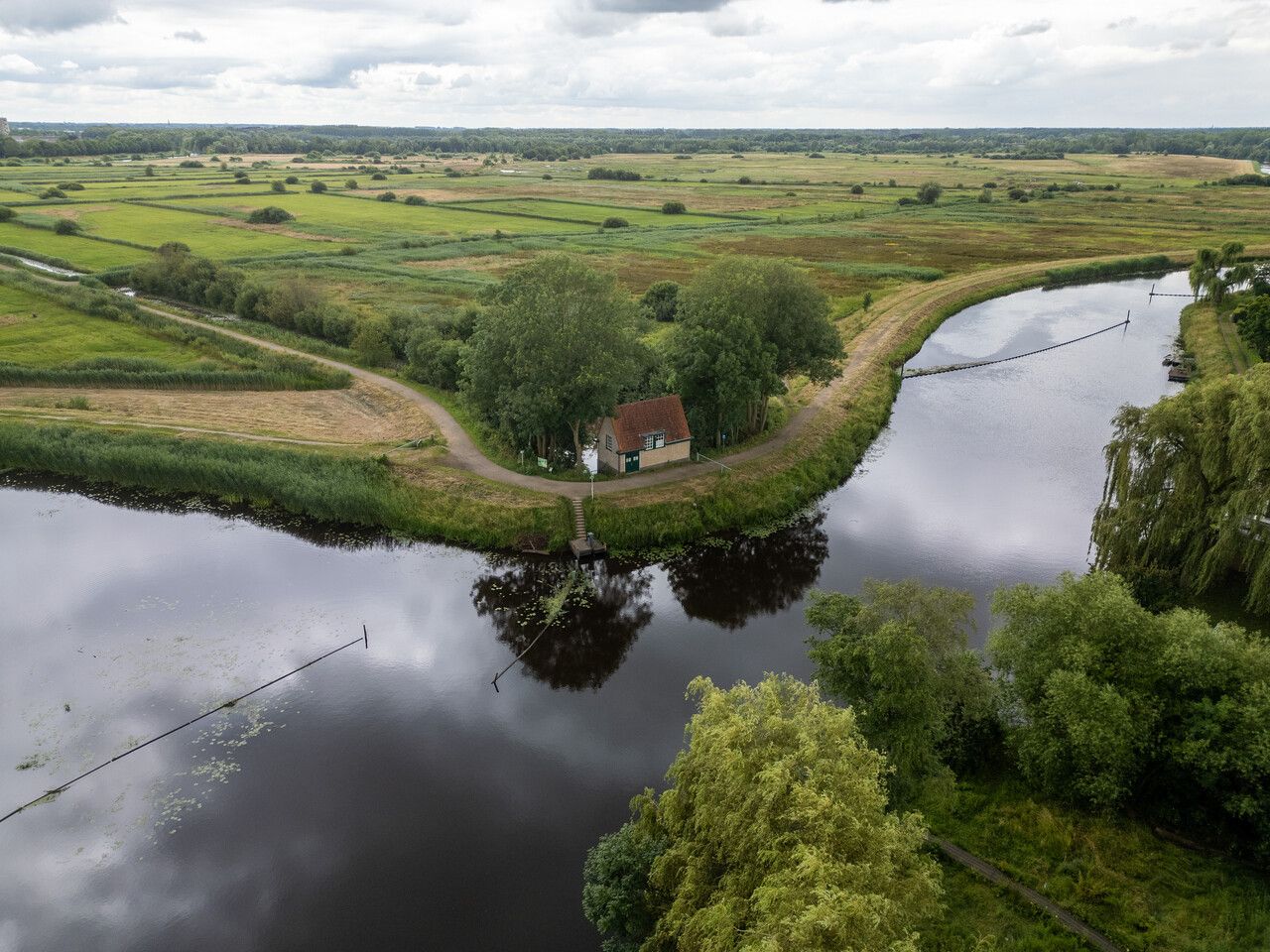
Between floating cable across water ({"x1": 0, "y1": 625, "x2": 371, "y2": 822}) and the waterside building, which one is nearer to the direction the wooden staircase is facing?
the floating cable across water

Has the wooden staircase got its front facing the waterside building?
no

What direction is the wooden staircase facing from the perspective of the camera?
toward the camera

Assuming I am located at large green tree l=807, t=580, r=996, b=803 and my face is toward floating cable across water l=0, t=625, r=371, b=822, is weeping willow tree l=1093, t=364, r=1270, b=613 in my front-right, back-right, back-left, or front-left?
back-right

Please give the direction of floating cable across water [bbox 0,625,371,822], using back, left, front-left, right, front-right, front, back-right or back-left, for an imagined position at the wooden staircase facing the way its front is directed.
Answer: front-right

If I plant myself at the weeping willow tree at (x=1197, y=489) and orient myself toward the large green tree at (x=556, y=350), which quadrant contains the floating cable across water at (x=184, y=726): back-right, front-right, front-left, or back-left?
front-left

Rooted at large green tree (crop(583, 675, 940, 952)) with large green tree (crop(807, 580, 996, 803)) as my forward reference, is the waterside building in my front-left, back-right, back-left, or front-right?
front-left

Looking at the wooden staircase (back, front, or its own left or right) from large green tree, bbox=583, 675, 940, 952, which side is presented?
front

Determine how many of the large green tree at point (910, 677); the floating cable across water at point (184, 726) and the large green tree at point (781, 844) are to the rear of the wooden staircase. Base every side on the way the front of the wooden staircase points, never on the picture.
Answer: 0

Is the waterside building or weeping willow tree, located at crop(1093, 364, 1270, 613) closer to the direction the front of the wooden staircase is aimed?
the weeping willow tree

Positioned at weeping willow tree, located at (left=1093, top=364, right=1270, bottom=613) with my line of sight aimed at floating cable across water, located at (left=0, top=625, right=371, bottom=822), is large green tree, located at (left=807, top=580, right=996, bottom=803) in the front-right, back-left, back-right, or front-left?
front-left
